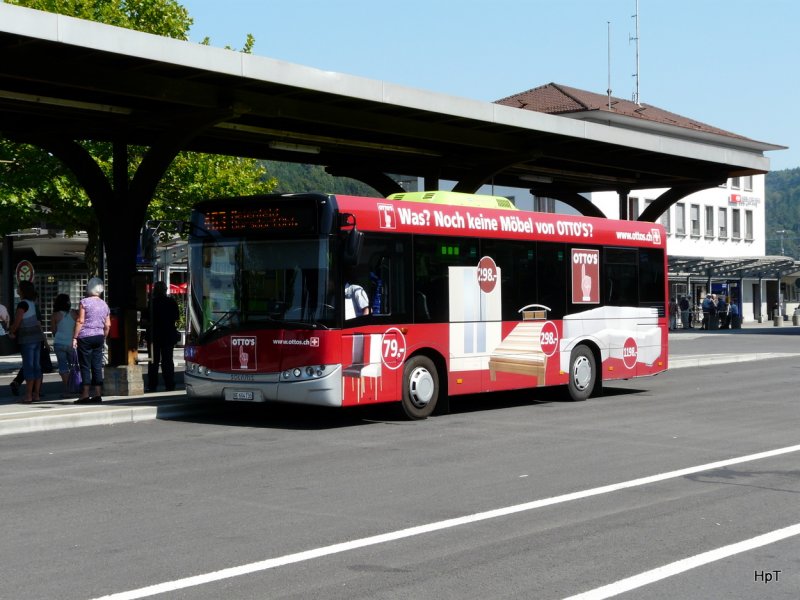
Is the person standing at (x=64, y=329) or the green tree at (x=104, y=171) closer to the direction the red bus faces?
the person standing

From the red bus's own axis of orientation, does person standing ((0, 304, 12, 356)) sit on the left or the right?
on its right

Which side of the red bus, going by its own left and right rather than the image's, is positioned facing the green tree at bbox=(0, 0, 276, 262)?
right

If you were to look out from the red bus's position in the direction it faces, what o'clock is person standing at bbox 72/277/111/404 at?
The person standing is roughly at 2 o'clock from the red bus.

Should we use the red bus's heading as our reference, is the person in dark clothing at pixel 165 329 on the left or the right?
on its right

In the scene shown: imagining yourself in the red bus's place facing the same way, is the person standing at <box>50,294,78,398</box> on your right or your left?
on your right

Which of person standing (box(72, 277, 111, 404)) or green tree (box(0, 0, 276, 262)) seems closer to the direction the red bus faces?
the person standing

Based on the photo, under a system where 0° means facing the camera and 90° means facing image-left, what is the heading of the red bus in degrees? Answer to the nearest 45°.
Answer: approximately 45°
